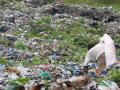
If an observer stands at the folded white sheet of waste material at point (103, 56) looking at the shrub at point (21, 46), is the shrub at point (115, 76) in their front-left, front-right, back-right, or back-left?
back-left

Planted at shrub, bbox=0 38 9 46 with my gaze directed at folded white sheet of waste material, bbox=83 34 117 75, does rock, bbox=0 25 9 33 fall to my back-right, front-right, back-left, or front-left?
back-left

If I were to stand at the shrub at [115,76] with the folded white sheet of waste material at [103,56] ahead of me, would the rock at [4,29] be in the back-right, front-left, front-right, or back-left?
front-left
